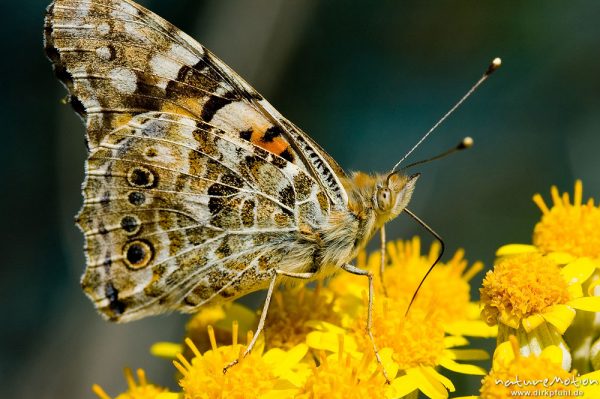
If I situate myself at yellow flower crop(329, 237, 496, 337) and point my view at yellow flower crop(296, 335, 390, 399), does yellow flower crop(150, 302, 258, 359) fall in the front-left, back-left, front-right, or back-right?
front-right

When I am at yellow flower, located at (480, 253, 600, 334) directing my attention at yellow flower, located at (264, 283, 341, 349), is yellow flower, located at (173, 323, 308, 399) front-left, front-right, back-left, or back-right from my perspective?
front-left

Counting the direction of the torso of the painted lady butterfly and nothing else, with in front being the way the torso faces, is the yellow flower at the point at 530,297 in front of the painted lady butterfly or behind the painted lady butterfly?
in front

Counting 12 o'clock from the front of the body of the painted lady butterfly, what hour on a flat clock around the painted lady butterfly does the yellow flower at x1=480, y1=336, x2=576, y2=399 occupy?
The yellow flower is roughly at 1 o'clock from the painted lady butterfly.

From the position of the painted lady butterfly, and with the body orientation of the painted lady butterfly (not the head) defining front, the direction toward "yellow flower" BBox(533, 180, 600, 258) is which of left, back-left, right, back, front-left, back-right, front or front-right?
front

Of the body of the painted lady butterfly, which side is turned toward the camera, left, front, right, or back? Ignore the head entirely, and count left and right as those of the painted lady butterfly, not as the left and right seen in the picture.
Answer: right
